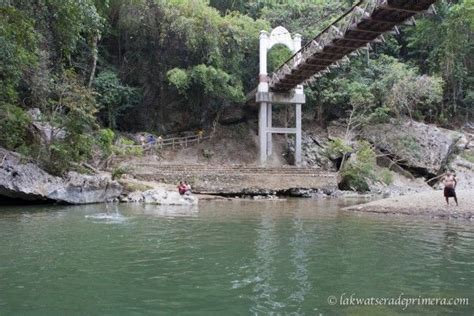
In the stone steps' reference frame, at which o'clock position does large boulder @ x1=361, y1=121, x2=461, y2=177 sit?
The large boulder is roughly at 8 o'clock from the stone steps.

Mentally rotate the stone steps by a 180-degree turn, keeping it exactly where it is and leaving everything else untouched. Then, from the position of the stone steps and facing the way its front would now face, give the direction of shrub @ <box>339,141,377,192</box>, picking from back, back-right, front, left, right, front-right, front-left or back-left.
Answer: right

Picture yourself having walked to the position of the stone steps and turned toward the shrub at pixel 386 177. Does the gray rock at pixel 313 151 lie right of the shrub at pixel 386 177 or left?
left

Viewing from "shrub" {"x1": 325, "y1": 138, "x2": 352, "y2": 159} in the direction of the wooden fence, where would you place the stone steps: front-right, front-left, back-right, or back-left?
front-left

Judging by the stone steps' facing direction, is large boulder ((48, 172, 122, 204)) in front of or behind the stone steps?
in front

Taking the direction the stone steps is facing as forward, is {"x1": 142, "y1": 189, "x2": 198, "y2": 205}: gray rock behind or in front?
in front

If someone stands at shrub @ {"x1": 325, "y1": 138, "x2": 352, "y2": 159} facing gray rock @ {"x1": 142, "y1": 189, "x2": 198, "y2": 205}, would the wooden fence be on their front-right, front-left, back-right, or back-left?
front-right

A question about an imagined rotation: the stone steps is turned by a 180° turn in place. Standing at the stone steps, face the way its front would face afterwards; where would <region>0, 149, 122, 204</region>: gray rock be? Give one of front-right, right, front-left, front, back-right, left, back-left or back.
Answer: back-left

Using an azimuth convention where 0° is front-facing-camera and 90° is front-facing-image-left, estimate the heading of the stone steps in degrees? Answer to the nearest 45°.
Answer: approximately 0°

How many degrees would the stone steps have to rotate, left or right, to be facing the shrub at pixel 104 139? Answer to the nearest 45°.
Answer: approximately 45° to its right

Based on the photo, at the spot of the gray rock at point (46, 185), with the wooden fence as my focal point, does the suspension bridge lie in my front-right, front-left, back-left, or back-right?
front-right

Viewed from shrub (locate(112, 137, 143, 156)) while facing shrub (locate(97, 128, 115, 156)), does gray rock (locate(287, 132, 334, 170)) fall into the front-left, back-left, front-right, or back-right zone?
back-left

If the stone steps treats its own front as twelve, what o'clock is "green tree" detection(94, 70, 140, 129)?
The green tree is roughly at 4 o'clock from the stone steps.

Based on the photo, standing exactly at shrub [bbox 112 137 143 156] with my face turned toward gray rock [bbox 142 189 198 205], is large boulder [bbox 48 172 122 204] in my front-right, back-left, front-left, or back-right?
front-right

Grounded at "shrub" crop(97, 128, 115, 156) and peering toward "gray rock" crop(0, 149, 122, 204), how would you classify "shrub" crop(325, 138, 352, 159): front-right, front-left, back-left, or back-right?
back-left
